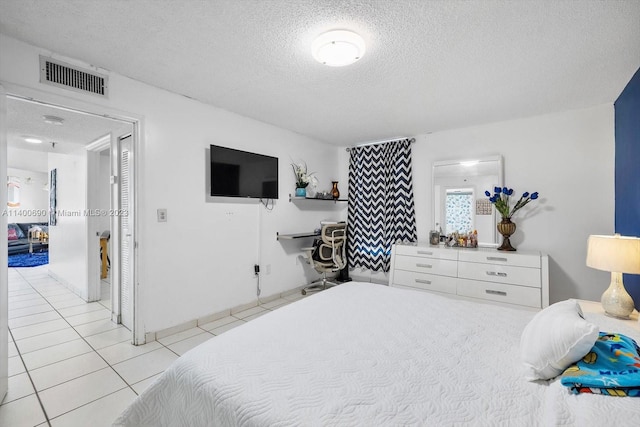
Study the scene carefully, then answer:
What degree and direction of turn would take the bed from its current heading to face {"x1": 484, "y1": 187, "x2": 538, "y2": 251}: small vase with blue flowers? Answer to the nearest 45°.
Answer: approximately 90° to its right

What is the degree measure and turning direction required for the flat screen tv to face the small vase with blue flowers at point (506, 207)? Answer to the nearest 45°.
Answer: approximately 45° to its left

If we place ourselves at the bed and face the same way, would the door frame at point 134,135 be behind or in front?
in front

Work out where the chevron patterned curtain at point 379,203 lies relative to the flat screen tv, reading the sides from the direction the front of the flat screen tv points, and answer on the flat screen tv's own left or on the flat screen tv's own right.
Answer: on the flat screen tv's own left

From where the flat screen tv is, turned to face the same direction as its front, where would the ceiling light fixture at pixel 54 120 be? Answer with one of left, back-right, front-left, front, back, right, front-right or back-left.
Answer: back-right

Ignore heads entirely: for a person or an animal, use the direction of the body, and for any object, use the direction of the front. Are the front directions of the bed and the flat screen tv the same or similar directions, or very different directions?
very different directions

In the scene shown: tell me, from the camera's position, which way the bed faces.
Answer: facing away from the viewer and to the left of the viewer

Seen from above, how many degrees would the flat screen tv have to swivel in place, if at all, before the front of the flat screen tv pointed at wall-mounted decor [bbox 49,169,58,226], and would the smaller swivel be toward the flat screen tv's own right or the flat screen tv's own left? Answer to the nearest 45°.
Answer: approximately 180°

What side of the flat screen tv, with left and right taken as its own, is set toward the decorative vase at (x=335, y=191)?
left

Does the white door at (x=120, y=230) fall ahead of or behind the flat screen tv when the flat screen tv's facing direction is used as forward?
behind

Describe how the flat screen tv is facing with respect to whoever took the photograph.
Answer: facing the viewer and to the right of the viewer

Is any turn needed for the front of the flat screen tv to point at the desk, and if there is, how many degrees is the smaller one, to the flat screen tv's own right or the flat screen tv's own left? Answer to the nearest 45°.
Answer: approximately 90° to the flat screen tv's own left

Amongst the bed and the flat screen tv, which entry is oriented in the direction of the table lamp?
the flat screen tv

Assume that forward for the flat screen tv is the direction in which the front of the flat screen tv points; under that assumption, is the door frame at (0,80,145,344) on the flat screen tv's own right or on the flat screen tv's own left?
on the flat screen tv's own right

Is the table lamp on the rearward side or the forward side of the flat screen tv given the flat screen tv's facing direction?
on the forward side
